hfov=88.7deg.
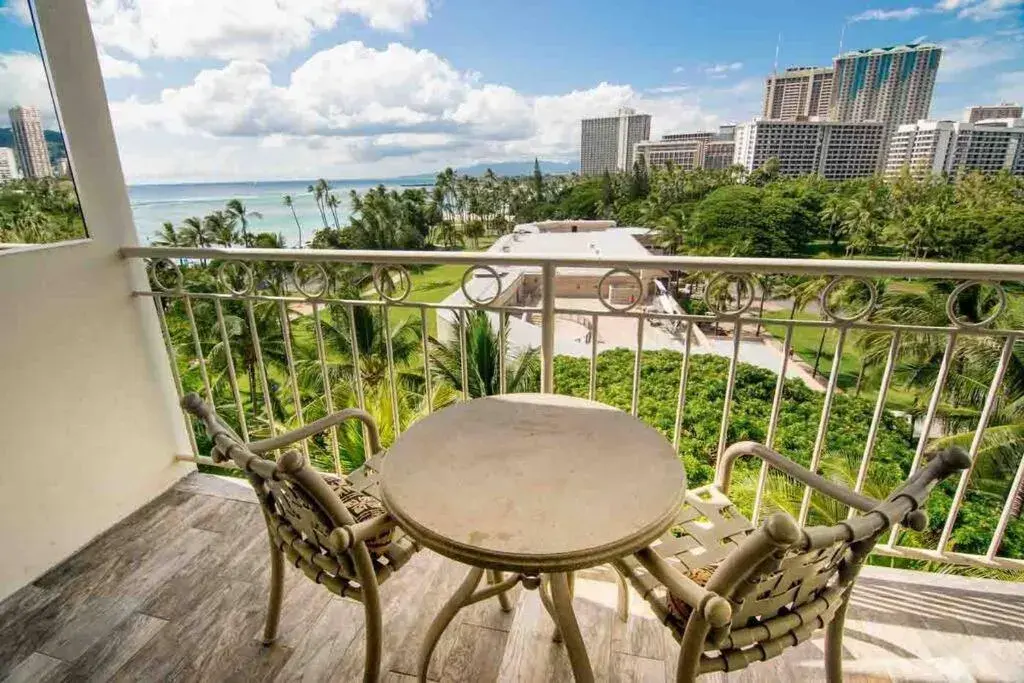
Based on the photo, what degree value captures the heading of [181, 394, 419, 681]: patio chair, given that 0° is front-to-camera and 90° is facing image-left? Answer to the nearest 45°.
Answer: approximately 225°

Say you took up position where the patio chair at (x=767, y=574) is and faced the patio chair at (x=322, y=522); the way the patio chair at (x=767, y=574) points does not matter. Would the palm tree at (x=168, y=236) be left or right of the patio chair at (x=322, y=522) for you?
right

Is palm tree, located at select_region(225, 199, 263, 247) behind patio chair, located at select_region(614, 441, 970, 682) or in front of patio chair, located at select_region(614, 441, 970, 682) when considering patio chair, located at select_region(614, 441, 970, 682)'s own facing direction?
in front

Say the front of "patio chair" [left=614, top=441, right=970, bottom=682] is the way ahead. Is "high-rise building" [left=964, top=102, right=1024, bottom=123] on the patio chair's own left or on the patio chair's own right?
on the patio chair's own right

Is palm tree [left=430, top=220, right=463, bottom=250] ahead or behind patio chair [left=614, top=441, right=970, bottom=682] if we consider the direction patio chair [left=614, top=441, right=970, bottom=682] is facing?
ahead

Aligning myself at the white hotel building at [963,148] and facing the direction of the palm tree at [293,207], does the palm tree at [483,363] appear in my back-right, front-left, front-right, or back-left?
front-left

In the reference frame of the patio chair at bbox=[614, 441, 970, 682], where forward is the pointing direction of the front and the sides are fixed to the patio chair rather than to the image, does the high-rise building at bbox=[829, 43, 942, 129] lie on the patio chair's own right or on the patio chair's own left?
on the patio chair's own right

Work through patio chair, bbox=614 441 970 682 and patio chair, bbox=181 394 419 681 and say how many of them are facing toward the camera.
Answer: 0

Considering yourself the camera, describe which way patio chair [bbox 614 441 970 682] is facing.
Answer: facing away from the viewer and to the left of the viewer
